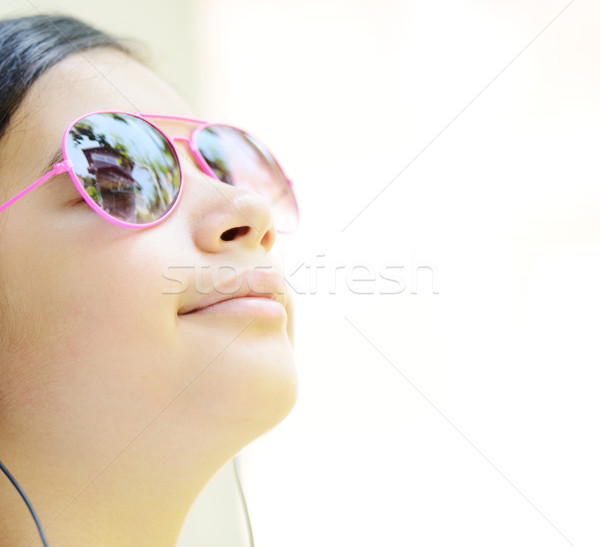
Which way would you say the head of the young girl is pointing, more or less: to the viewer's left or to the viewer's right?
to the viewer's right
